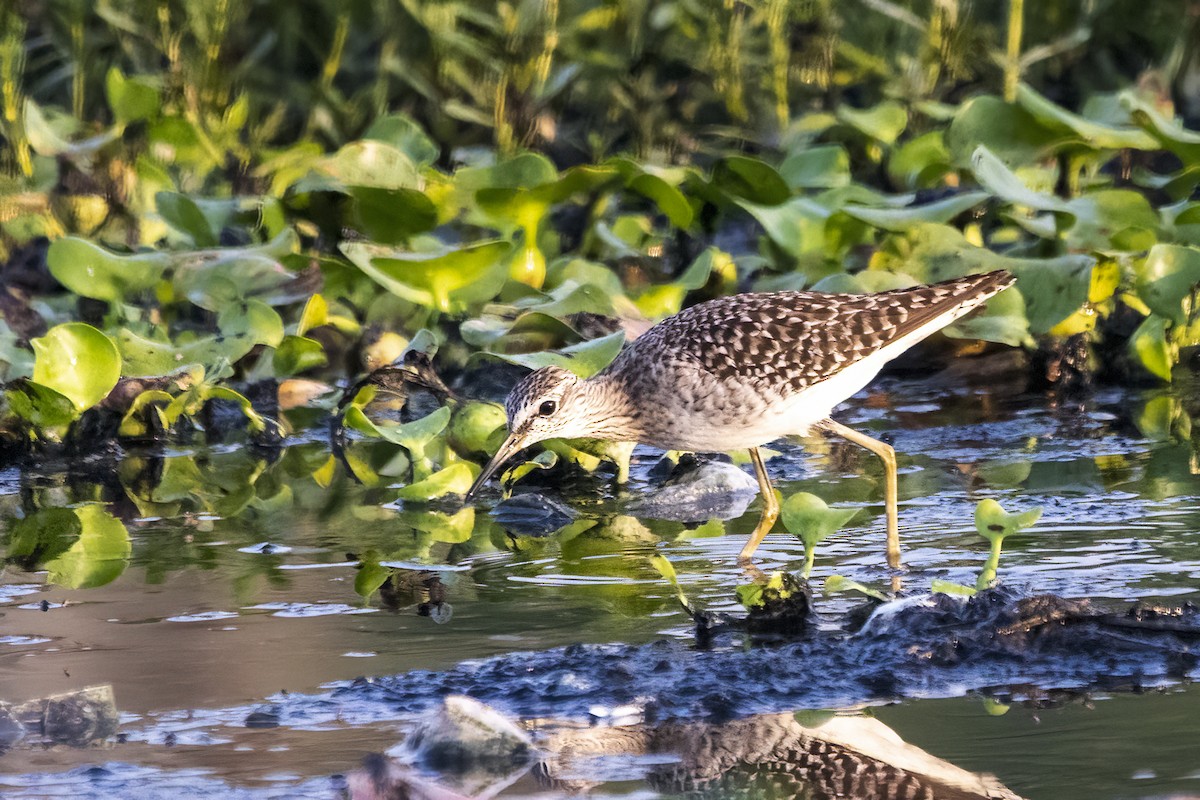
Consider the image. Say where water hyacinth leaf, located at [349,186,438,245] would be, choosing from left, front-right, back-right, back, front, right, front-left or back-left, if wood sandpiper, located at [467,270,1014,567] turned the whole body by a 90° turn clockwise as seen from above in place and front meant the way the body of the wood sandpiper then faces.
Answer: front-left

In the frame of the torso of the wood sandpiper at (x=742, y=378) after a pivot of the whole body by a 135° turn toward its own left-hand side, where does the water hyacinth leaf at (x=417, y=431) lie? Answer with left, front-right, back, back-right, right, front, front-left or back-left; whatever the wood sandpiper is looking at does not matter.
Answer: back-right

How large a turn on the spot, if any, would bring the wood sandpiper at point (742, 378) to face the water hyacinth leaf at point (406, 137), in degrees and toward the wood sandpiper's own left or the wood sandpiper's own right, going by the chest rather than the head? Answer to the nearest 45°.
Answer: approximately 45° to the wood sandpiper's own right

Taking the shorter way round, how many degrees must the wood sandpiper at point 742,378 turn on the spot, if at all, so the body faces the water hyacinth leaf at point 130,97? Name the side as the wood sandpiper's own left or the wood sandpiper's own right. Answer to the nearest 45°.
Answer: approximately 45° to the wood sandpiper's own right

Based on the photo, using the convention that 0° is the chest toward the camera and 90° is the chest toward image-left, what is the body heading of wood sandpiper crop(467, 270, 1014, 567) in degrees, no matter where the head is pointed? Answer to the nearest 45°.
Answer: approximately 90°

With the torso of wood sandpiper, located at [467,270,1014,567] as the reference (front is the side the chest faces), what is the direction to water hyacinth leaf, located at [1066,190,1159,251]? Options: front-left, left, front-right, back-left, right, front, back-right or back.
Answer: back-right

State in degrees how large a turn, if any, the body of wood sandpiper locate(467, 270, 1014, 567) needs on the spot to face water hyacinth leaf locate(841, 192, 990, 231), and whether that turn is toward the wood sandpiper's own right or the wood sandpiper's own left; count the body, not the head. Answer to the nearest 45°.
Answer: approximately 135° to the wood sandpiper's own right

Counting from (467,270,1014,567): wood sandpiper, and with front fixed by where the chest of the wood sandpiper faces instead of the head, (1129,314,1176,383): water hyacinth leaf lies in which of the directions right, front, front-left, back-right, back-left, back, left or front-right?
back-right

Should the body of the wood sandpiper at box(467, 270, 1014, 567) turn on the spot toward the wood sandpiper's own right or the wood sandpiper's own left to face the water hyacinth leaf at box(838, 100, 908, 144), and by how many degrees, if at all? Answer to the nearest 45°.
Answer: approximately 90° to the wood sandpiper's own right

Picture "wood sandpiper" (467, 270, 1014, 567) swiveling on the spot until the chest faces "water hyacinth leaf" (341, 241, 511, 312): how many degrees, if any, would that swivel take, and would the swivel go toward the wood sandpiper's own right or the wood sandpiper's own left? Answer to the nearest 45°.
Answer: approximately 45° to the wood sandpiper's own right
